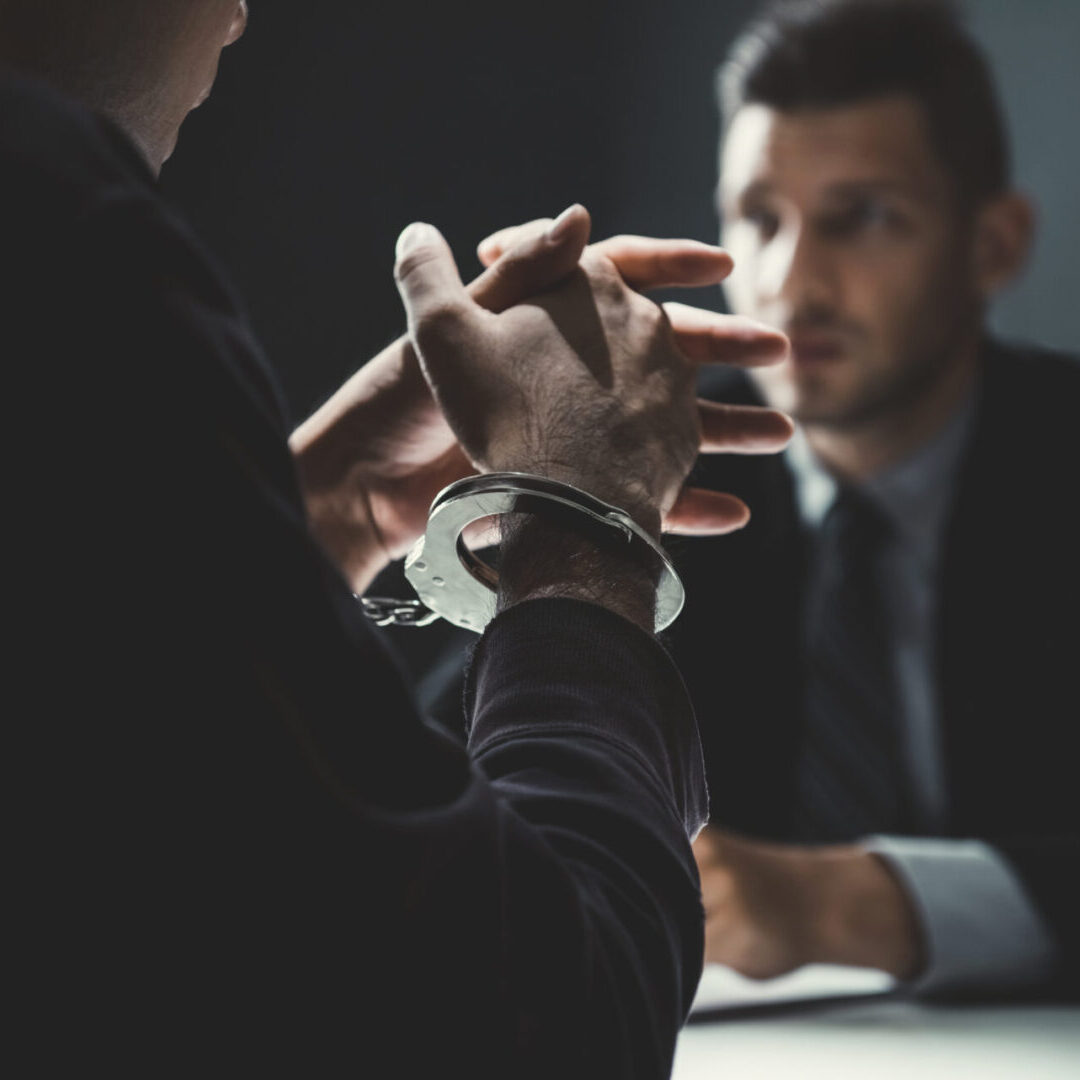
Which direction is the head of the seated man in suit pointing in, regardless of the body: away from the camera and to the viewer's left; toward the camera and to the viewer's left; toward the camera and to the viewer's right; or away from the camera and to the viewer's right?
toward the camera and to the viewer's left

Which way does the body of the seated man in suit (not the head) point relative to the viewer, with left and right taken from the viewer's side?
facing the viewer and to the left of the viewer
